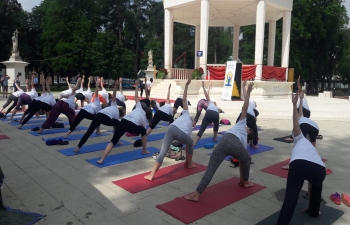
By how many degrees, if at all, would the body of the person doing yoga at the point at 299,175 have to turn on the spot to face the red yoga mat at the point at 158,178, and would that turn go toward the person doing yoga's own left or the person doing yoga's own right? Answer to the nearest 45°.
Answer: approximately 90° to the person doing yoga's own left

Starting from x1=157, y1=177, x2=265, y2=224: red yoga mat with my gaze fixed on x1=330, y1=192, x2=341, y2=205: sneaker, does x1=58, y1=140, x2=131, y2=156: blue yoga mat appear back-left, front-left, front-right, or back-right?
back-left

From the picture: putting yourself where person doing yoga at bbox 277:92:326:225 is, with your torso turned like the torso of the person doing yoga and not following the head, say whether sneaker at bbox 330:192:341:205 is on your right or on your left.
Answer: on your right

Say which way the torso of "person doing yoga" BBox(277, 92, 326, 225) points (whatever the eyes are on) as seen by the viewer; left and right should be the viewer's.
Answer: facing away from the viewer and to the left of the viewer
